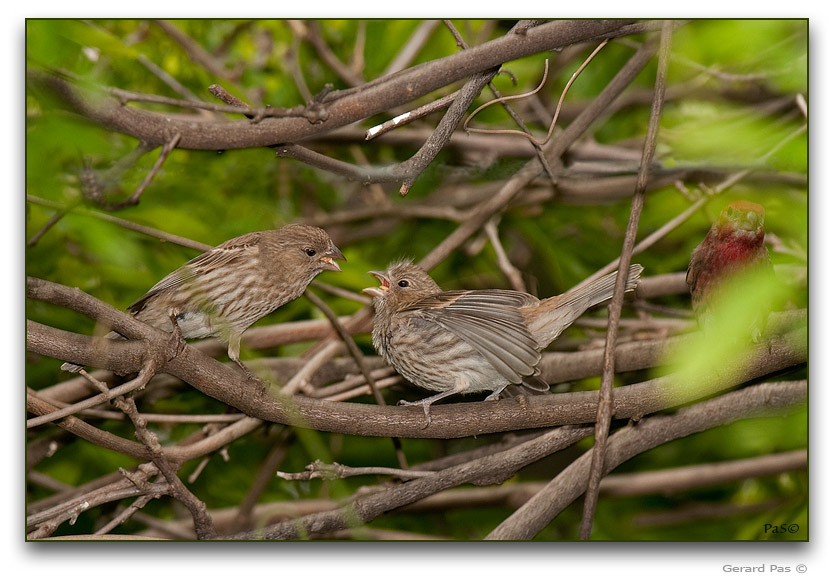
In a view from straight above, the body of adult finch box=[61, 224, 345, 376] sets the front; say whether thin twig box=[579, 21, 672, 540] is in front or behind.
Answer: in front

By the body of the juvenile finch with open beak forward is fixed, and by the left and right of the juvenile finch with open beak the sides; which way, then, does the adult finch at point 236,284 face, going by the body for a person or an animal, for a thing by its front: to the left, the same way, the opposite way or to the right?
the opposite way

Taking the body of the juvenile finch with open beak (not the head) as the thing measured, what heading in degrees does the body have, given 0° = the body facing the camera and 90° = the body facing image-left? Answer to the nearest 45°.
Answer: approximately 90°

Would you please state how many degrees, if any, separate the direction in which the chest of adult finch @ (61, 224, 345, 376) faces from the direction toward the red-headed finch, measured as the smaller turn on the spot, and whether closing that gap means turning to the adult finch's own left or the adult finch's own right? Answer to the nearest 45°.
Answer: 0° — it already faces it

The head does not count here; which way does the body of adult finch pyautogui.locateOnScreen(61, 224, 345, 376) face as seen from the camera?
to the viewer's right

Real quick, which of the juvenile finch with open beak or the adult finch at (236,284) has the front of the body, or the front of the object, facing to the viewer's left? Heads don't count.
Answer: the juvenile finch with open beak

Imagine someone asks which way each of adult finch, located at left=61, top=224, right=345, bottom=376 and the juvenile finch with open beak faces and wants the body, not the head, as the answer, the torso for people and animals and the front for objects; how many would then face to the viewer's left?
1
